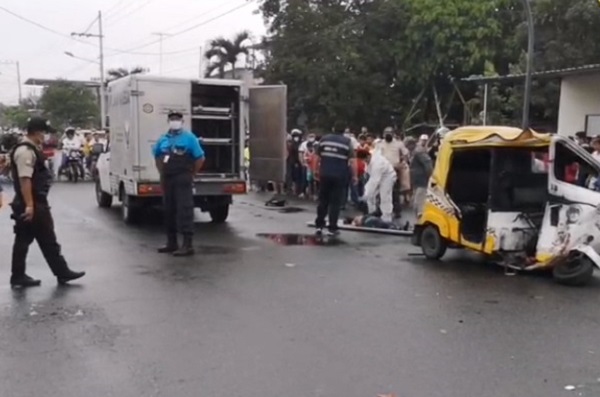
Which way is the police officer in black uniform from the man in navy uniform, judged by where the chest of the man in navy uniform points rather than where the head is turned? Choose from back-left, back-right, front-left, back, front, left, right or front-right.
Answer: back-left

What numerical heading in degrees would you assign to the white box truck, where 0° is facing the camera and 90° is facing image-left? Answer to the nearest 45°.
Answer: approximately 135°

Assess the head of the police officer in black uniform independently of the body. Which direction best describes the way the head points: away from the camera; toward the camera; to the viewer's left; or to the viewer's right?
to the viewer's right

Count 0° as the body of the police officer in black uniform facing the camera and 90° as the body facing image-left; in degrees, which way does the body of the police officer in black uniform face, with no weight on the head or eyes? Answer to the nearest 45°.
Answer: approximately 270°

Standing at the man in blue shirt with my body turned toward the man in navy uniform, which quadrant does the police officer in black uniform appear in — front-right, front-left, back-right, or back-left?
back-right

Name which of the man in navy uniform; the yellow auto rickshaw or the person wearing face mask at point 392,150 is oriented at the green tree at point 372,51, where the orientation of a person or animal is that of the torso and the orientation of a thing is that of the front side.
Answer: the man in navy uniform

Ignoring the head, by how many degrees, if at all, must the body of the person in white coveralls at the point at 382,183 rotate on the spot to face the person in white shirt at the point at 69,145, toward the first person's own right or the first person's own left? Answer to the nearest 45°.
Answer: approximately 45° to the first person's own right

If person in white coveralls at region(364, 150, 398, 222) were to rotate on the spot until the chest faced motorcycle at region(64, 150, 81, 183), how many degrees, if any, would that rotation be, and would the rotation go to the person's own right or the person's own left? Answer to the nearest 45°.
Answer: approximately 45° to the person's own right

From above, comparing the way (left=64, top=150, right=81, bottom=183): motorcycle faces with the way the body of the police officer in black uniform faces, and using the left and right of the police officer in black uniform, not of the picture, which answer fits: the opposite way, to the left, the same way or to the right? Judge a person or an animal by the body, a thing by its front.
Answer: to the right

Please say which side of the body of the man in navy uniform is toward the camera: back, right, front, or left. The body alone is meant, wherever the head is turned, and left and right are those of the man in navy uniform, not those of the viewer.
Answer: back
